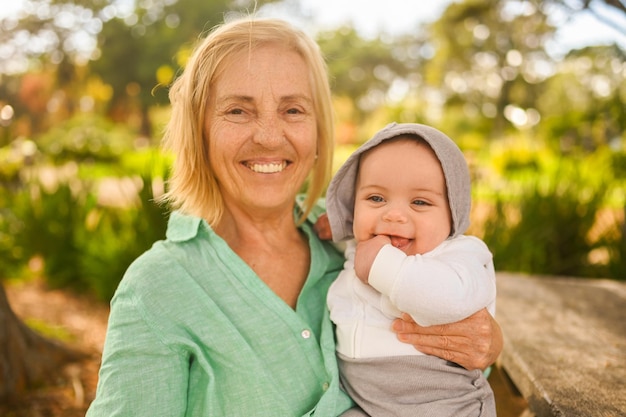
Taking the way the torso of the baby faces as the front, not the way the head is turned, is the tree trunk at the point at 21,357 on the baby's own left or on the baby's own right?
on the baby's own right
